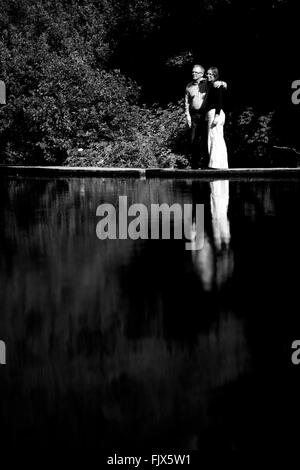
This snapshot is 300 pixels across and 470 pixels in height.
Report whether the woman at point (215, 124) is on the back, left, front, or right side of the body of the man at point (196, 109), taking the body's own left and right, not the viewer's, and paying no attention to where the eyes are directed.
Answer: left

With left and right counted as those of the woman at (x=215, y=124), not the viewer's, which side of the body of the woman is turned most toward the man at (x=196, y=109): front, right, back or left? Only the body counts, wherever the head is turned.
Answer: right

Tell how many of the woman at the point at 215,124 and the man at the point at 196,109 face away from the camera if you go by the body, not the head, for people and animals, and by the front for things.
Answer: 0

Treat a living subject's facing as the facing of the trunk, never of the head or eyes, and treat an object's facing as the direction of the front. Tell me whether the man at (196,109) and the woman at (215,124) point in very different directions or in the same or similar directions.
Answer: same or similar directions

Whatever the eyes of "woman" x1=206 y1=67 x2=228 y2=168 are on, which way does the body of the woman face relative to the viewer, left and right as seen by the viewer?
facing the viewer and to the left of the viewer
